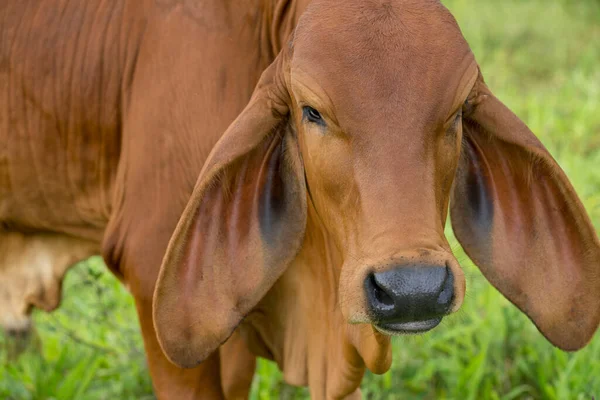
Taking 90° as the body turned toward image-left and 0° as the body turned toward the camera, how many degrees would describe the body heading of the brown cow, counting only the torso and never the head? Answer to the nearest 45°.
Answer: approximately 315°
